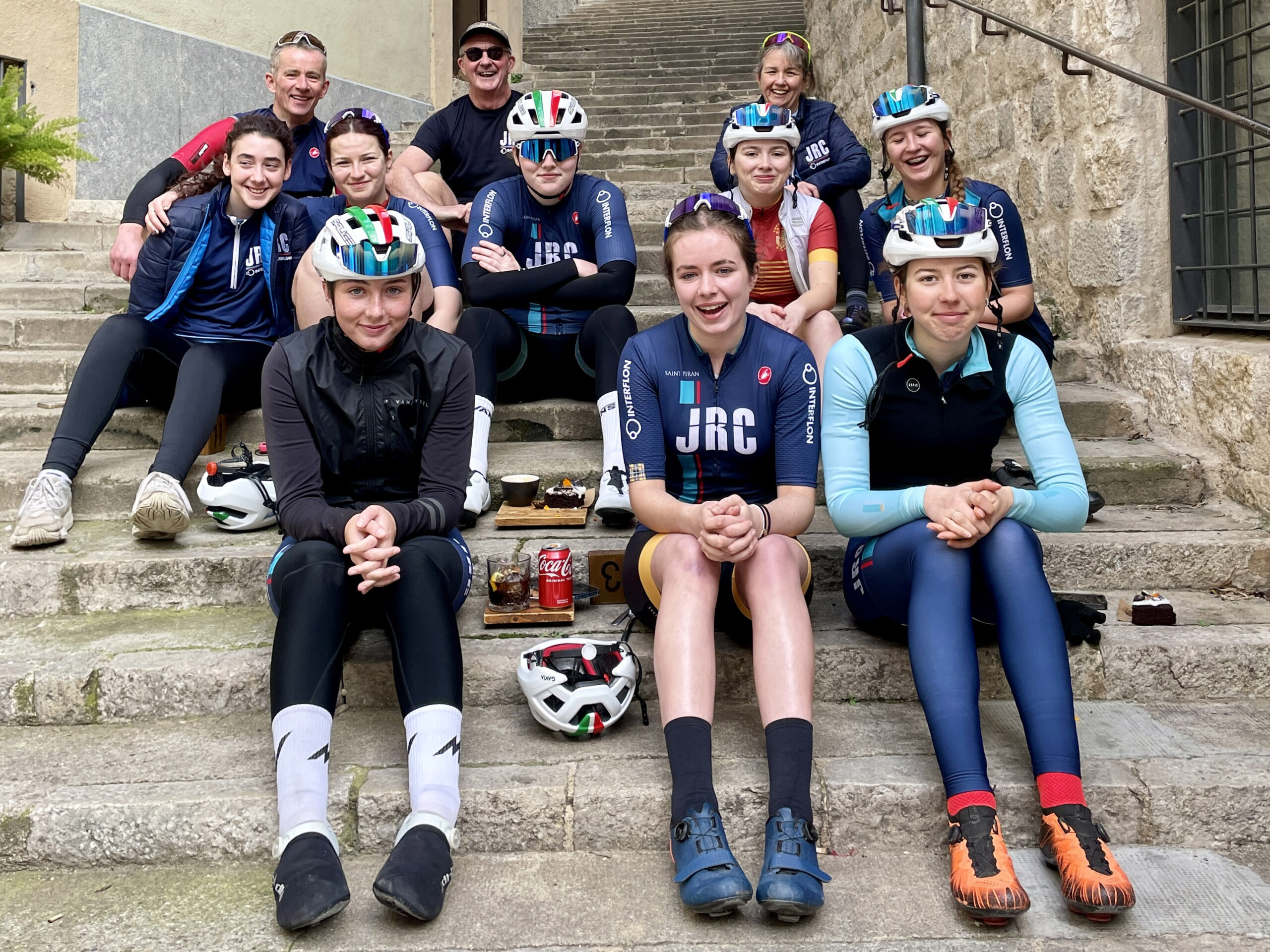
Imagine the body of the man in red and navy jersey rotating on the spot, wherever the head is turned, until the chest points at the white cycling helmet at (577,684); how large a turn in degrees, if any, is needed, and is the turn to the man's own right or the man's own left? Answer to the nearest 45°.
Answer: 0° — they already face it

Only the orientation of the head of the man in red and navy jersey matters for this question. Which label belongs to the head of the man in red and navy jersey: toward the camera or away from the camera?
toward the camera

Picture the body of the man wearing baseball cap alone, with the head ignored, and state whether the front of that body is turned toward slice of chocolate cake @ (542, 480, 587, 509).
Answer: yes

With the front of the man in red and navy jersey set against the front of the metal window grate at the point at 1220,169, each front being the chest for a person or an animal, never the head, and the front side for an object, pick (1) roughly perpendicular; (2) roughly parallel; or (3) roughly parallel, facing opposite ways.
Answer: roughly perpendicular

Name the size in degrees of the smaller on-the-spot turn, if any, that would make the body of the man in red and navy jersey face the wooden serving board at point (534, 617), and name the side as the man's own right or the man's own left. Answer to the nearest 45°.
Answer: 0° — they already face it

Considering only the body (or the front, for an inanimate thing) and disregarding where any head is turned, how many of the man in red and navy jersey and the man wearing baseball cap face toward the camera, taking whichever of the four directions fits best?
2

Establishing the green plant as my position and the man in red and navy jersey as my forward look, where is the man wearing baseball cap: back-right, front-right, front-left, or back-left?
front-left

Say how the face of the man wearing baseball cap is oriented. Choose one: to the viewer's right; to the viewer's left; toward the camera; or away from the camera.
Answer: toward the camera

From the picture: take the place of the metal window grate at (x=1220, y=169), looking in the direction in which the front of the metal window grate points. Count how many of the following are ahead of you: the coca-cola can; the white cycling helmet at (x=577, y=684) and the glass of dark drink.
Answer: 3

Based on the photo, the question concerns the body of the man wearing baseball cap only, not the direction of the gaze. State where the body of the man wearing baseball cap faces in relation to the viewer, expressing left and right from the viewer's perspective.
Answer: facing the viewer

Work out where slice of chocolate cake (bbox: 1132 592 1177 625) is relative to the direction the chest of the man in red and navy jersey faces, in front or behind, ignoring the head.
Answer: in front

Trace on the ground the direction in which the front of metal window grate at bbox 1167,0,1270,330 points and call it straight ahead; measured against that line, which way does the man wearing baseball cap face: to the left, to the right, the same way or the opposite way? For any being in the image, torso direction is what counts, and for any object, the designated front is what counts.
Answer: to the left

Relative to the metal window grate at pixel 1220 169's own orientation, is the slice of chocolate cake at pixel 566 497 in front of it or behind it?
in front

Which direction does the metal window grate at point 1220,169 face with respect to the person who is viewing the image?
facing the viewer and to the left of the viewer

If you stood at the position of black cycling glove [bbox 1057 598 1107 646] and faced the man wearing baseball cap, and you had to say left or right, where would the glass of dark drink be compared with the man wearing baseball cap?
left

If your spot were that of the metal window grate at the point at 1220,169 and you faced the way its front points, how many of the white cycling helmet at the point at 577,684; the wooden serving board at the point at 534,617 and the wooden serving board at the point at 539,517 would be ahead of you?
3
